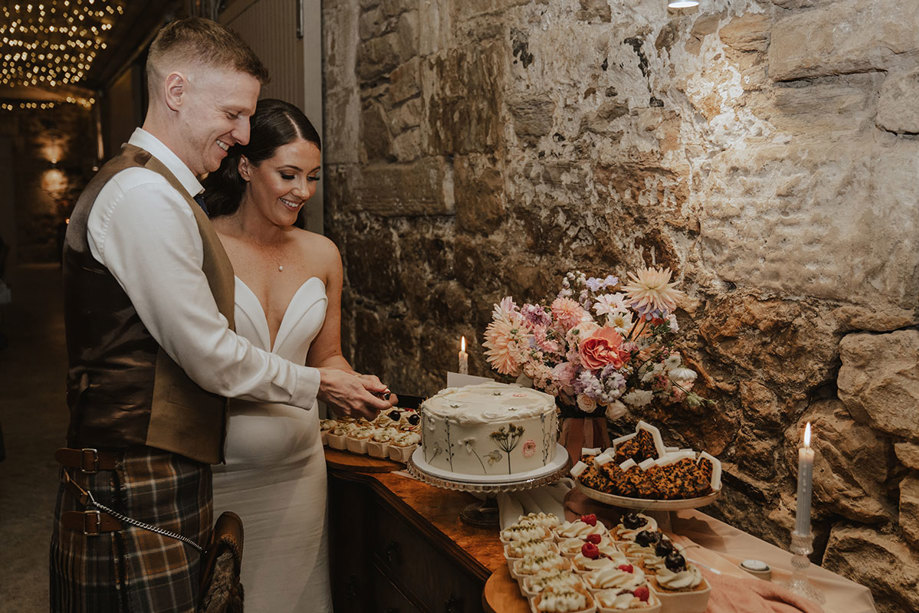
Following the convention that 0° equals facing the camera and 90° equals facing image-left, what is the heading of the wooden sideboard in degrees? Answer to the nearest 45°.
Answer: approximately 45°

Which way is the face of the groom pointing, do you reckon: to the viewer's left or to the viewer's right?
to the viewer's right

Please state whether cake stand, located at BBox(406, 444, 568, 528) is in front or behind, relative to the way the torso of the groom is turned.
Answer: in front

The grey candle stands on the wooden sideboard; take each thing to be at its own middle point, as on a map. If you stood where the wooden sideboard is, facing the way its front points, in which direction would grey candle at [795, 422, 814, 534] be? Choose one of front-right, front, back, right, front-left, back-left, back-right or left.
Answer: left

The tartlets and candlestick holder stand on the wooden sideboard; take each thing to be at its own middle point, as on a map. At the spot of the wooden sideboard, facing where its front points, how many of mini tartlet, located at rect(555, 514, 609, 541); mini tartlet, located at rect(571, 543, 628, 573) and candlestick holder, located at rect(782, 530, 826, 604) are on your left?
3

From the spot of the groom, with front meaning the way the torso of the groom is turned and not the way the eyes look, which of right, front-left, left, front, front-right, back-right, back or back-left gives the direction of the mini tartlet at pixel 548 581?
front-right

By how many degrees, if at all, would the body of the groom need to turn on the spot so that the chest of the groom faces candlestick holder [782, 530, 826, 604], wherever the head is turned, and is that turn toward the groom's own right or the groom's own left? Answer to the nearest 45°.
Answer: approximately 45° to the groom's own right

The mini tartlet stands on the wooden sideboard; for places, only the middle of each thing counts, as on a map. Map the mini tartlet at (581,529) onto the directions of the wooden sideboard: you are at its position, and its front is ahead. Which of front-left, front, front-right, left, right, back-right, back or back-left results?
left

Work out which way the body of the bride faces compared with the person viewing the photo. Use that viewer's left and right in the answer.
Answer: facing the viewer and to the right of the viewer

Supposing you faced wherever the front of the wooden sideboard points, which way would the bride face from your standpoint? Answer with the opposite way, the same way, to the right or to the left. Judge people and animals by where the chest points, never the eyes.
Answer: to the left

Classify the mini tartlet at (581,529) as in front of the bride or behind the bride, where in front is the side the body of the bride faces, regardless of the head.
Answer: in front

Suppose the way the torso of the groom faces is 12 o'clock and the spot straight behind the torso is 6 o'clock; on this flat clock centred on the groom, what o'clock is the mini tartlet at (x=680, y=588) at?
The mini tartlet is roughly at 1 o'clock from the groom.

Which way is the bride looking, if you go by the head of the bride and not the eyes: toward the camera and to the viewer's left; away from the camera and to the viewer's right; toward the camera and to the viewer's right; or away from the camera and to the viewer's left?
toward the camera and to the viewer's right

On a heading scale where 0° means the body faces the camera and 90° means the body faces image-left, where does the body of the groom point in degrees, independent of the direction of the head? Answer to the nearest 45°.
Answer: approximately 270°
